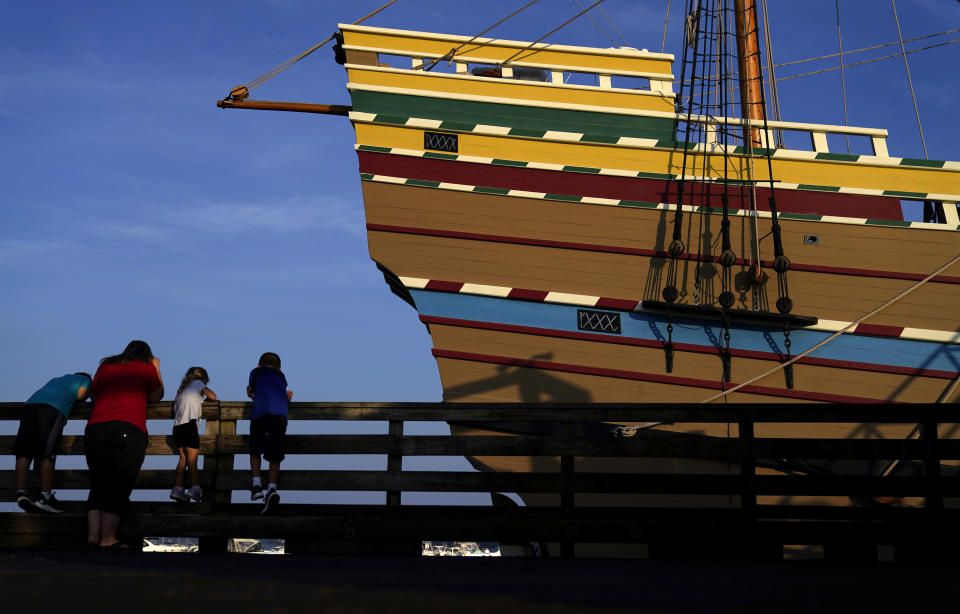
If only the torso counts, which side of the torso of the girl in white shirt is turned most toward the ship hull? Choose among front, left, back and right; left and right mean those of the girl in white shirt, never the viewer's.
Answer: front

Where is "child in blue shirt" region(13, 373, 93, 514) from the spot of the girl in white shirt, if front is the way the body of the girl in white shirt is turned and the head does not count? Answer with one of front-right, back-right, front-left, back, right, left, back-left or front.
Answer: back-left

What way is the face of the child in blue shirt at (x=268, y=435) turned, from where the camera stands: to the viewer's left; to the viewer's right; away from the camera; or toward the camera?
away from the camera

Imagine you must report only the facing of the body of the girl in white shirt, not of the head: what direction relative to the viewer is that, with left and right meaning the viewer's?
facing away from the viewer and to the right of the viewer

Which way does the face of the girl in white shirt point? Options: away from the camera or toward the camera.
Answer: away from the camera

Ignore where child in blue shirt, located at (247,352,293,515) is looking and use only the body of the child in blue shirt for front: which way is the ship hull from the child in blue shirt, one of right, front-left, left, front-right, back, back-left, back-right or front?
front-right

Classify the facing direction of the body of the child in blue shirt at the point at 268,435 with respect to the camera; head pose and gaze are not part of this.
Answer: away from the camera

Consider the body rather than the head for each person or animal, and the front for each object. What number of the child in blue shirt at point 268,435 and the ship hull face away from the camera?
1

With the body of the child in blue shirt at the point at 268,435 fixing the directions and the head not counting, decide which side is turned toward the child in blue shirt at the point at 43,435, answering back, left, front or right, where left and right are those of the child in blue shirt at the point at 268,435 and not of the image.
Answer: left

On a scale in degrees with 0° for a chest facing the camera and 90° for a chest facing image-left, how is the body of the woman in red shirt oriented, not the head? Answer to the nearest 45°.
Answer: approximately 225°

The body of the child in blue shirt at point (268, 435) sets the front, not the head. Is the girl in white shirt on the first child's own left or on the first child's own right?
on the first child's own left
